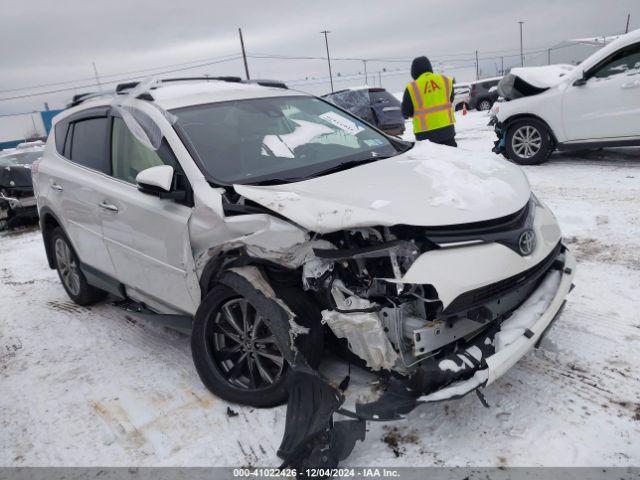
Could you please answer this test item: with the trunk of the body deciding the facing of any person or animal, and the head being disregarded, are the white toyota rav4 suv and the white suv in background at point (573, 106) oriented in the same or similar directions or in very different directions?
very different directions

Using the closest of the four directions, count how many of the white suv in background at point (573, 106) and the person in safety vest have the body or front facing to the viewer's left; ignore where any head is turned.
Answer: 1

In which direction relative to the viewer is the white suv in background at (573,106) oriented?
to the viewer's left

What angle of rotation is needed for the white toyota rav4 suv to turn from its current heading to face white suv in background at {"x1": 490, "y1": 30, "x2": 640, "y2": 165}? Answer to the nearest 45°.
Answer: approximately 90° to its left

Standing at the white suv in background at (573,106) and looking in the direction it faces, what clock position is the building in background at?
The building in background is roughly at 1 o'clock from the white suv in background.

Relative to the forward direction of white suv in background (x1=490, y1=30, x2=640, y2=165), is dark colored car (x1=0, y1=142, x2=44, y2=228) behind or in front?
in front
